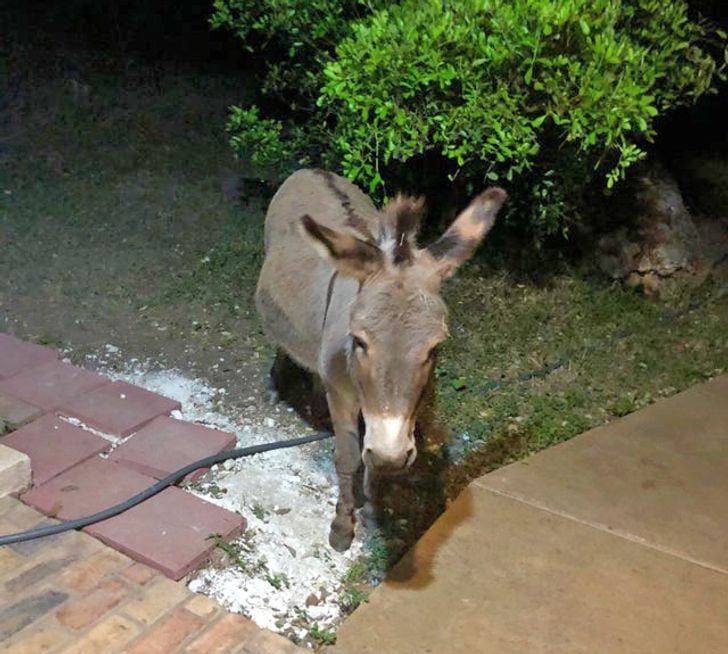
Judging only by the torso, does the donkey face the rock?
no

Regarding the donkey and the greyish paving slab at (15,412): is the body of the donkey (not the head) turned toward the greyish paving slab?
no

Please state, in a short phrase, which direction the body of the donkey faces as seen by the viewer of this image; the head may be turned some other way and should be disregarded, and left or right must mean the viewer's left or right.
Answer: facing the viewer and to the right of the viewer

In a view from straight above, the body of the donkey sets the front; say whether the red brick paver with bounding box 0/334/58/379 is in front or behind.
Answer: behind

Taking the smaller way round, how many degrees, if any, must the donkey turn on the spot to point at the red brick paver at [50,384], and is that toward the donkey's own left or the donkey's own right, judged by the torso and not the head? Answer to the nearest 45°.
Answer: approximately 180°
